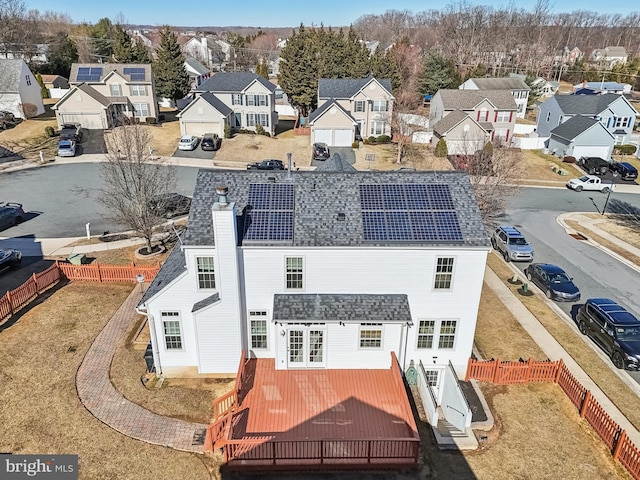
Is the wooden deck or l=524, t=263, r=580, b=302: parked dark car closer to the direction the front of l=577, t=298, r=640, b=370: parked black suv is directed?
the wooden deck

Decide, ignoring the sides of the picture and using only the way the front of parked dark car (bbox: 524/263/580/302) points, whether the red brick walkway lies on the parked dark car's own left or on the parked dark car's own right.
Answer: on the parked dark car's own right

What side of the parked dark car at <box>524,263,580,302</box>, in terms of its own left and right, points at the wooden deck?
right

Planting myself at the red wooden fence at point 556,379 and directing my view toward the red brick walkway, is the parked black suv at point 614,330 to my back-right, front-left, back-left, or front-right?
back-right

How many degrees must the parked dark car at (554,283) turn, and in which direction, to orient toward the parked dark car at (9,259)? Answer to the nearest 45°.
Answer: approximately 90° to its right

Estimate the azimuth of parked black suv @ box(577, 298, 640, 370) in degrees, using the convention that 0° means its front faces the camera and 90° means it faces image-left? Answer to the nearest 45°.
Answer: approximately 315°

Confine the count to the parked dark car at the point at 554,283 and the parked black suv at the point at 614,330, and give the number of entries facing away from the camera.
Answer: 0
